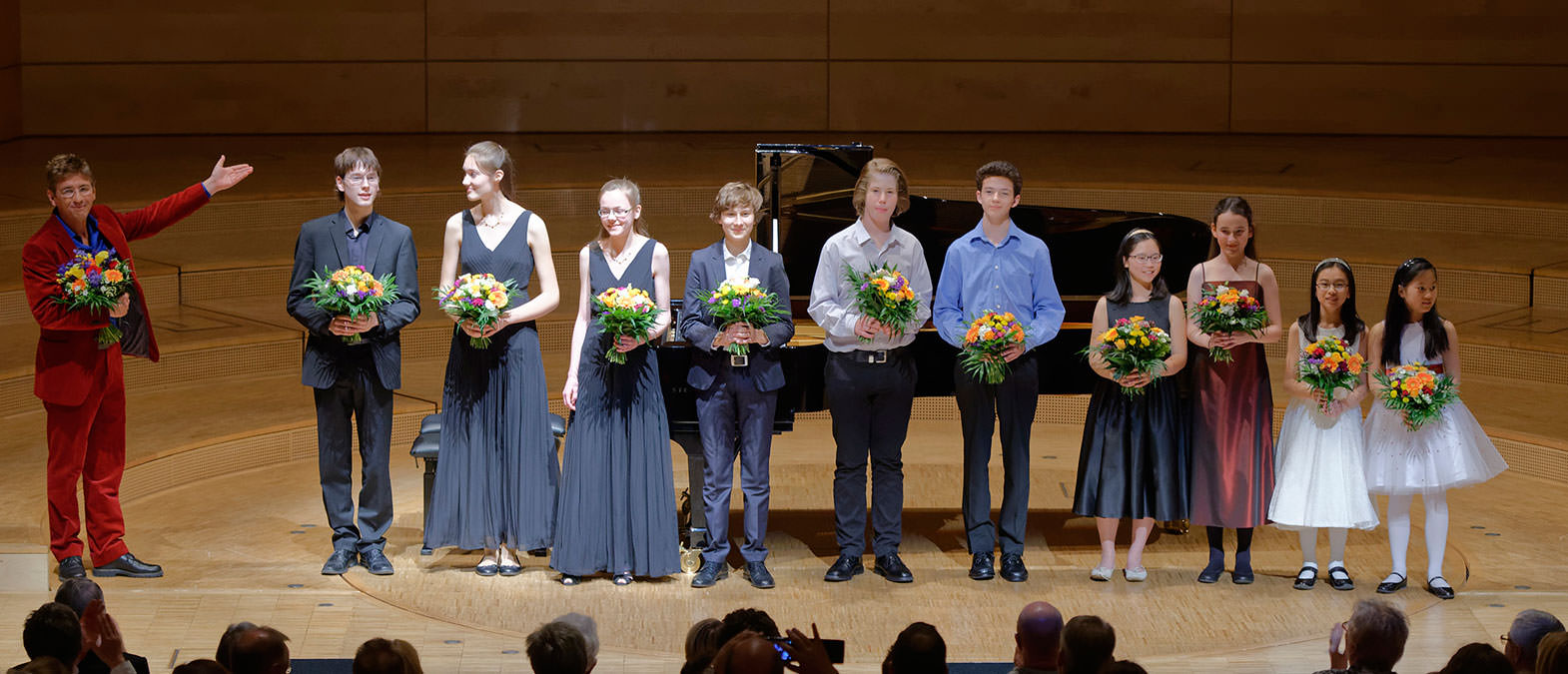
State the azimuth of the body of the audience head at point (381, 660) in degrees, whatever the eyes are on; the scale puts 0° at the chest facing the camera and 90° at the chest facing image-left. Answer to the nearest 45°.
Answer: approximately 180°

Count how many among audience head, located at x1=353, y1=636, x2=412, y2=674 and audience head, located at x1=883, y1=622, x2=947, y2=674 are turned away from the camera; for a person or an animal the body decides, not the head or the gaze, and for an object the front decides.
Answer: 2

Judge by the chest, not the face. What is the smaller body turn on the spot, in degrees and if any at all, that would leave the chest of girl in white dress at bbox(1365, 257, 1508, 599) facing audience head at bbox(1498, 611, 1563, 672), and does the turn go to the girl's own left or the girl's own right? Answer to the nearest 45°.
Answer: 0° — they already face them

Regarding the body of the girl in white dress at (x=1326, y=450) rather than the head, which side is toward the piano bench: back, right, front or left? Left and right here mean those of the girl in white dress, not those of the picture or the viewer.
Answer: right

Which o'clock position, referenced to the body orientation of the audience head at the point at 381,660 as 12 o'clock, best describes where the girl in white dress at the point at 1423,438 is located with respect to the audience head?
The girl in white dress is roughly at 2 o'clock from the audience head.

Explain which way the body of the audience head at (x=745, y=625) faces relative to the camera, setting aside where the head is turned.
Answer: away from the camera

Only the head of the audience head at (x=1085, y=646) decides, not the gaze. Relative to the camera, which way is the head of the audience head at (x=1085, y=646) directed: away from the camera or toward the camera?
away from the camera

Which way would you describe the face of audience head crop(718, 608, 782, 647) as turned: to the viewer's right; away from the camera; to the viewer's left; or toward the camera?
away from the camera

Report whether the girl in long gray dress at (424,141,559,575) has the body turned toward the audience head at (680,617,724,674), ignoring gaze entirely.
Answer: yes

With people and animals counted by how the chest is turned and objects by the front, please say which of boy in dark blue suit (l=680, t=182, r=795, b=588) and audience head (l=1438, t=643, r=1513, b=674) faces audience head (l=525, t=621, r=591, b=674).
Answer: the boy in dark blue suit

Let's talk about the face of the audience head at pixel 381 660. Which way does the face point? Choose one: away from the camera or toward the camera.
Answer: away from the camera

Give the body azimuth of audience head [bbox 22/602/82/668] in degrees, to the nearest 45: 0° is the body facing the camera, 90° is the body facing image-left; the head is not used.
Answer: approximately 180°

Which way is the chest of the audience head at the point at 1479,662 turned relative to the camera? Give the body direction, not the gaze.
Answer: away from the camera

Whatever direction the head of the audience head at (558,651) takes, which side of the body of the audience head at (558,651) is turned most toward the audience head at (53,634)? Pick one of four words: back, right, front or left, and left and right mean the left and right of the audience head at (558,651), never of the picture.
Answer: left

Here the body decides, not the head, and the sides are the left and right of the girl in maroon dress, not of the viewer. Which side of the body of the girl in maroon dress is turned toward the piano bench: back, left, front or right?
right
